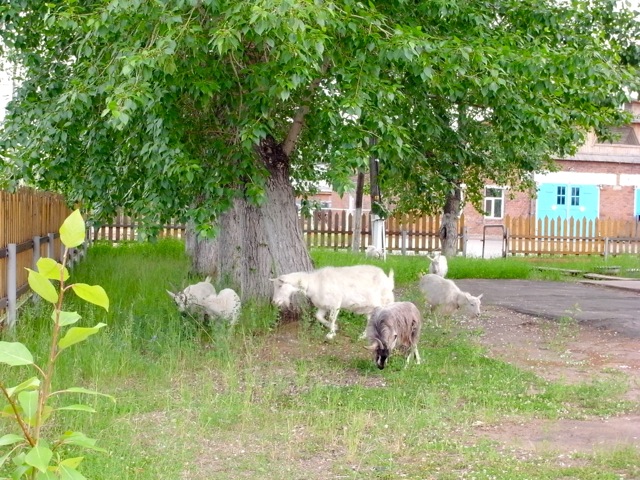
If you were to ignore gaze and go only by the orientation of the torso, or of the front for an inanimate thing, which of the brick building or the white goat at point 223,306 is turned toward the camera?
the brick building

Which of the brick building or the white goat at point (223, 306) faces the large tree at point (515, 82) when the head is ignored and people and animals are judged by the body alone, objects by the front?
the brick building

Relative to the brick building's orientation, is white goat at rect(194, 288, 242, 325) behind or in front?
in front

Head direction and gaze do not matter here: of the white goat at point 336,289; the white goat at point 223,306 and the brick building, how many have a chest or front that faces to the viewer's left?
2

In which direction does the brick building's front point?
toward the camera

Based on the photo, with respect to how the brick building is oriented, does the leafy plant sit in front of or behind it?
in front

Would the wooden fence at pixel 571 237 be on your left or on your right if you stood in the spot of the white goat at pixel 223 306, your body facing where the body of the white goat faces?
on your right

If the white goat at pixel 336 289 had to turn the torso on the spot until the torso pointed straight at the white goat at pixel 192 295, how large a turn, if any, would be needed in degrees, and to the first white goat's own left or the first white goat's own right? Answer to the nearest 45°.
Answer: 0° — it already faces it

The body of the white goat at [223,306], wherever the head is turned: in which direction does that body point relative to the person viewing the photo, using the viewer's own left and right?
facing to the left of the viewer

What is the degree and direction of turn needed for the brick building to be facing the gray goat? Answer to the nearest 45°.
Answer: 0° — it already faces it

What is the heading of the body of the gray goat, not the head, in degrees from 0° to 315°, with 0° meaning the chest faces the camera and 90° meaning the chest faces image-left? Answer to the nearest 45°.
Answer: approximately 45°

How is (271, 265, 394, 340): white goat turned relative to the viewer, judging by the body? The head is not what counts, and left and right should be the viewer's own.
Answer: facing to the left of the viewer

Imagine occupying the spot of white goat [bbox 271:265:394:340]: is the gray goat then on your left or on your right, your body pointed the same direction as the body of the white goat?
on your left

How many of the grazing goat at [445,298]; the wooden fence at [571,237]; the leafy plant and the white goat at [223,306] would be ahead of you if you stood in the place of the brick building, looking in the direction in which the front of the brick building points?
4
